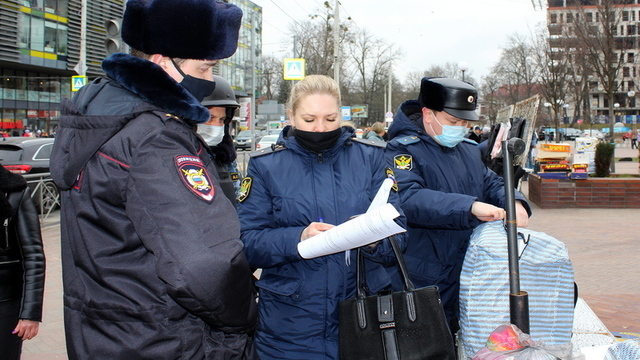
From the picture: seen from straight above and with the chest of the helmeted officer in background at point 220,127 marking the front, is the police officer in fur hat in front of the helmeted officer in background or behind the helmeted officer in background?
in front

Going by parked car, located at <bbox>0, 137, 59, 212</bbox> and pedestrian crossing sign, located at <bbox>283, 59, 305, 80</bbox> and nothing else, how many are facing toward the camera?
1

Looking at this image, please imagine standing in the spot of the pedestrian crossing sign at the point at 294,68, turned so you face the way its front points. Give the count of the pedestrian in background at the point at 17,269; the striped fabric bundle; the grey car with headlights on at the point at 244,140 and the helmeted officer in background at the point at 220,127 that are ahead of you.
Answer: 3

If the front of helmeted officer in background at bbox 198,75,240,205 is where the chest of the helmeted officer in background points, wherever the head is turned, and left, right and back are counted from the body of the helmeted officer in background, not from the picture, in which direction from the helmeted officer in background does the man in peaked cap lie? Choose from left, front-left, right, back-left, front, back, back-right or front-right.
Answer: left

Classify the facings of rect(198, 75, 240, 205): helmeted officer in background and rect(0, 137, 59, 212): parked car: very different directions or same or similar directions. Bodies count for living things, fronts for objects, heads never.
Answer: very different directions

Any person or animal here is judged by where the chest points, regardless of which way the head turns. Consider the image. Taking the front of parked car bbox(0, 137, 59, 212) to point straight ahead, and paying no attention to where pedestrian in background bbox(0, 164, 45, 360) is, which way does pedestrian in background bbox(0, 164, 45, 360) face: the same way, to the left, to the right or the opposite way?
the opposite way
